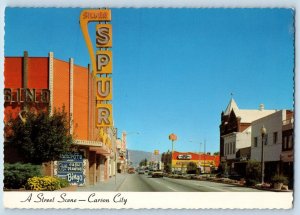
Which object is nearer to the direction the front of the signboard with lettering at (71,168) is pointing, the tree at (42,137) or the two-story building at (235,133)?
the tree

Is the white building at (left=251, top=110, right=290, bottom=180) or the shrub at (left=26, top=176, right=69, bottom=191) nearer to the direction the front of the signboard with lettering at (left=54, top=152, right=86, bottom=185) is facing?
the shrub

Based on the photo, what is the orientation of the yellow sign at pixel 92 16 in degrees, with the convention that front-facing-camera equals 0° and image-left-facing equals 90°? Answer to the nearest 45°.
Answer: approximately 0°
